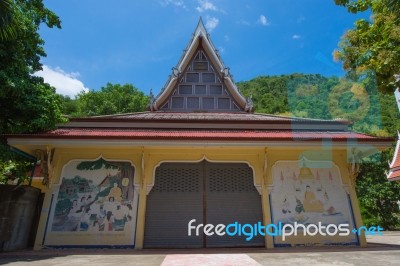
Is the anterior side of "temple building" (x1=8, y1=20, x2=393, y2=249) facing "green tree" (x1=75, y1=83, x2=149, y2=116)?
no

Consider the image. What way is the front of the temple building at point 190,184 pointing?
toward the camera

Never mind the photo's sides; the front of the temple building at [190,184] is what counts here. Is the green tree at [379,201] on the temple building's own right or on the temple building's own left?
on the temple building's own left

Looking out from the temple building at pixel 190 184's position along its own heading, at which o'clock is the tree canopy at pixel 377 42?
The tree canopy is roughly at 10 o'clock from the temple building.

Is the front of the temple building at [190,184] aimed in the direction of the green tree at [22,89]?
no

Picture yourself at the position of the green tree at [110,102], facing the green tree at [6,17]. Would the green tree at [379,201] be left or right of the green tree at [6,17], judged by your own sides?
left

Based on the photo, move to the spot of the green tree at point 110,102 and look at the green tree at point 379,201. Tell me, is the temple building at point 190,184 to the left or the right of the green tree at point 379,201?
right

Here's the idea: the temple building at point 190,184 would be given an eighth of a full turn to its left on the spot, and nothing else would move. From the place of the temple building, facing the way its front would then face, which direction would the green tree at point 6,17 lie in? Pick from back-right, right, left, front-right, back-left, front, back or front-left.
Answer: right
